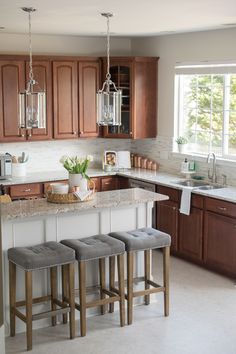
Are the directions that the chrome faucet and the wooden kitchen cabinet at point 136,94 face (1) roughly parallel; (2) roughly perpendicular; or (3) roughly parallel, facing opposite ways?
roughly parallel

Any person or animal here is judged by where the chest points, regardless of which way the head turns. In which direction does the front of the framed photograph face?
toward the camera

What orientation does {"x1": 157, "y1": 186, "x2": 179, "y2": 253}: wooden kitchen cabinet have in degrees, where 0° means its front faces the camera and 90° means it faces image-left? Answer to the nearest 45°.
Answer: approximately 45°

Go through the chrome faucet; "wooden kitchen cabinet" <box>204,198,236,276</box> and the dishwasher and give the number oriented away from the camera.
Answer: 0

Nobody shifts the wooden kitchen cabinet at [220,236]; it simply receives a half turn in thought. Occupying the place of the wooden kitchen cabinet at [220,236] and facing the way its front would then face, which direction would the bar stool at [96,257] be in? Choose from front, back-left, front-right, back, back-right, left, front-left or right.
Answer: back

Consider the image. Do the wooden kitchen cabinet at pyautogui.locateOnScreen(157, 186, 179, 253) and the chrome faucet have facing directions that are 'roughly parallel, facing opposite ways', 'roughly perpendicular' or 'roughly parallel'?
roughly parallel

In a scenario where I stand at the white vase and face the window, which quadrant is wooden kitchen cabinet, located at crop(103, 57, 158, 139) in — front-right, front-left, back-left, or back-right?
front-left

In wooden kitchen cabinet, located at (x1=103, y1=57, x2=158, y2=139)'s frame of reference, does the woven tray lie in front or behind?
in front

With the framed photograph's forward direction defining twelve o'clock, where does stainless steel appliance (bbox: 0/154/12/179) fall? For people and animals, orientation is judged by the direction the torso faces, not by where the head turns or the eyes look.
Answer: The stainless steel appliance is roughly at 2 o'clock from the framed photograph.

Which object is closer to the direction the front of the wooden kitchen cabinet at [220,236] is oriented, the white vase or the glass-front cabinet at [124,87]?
the white vase

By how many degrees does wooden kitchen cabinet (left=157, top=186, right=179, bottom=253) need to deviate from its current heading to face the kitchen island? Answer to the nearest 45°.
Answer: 0° — it already faces it

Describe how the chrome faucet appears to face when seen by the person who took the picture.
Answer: facing the viewer and to the left of the viewer

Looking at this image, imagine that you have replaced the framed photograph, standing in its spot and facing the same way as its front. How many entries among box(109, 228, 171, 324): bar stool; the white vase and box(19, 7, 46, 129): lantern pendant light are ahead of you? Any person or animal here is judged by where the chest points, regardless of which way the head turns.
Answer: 3

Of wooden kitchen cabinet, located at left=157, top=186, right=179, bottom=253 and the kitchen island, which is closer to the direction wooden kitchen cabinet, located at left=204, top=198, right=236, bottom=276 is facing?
the kitchen island

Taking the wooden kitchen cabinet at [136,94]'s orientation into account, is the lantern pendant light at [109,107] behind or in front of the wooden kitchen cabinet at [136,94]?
in front

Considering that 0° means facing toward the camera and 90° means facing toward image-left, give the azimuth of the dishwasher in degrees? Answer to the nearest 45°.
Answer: approximately 45°

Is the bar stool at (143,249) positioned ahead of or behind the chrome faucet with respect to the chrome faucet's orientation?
ahead

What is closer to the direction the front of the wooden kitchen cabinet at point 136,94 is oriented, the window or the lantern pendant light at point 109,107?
the lantern pendant light
